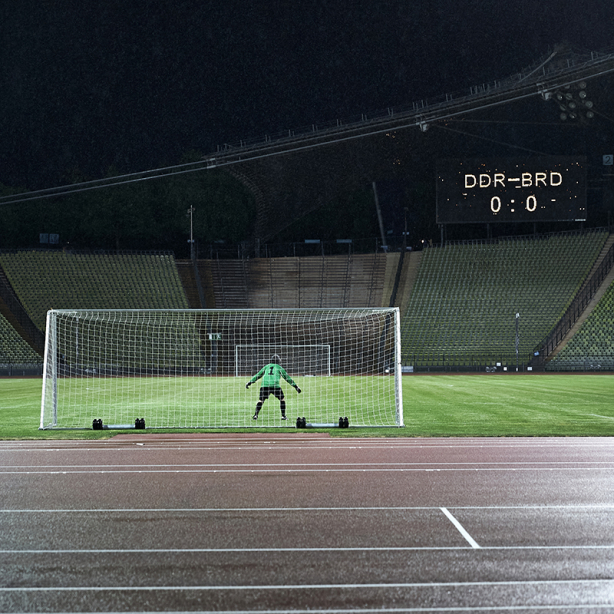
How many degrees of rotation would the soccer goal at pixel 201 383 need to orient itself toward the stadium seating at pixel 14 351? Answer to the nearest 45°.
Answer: approximately 45° to its left

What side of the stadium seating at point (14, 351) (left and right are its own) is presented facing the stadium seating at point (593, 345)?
front

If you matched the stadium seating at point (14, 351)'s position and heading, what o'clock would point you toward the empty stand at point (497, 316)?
The empty stand is roughly at 11 o'clock from the stadium seating.

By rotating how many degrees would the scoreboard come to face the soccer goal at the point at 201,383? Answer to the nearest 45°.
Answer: approximately 45° to its right

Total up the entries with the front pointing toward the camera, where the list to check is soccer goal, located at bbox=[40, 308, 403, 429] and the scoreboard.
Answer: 1

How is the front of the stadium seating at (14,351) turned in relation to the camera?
facing the viewer and to the right of the viewer

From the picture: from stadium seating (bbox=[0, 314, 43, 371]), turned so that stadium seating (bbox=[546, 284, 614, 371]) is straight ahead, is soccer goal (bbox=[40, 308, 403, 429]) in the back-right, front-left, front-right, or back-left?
front-right

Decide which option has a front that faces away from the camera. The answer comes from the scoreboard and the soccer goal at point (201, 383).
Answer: the soccer goal

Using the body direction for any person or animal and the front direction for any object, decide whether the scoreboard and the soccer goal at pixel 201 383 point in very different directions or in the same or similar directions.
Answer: very different directions

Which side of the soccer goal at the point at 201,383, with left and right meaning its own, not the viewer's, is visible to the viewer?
back

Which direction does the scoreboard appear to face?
toward the camera
